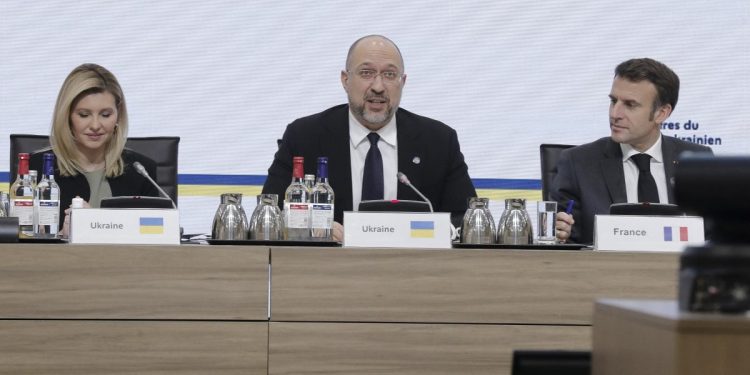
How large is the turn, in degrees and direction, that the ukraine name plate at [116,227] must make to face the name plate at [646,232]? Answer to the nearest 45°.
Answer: approximately 90° to its left

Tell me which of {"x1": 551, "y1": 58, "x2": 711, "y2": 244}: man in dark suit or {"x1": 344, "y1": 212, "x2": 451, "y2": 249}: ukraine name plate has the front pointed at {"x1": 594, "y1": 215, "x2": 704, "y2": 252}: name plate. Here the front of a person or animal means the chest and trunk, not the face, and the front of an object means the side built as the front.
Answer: the man in dark suit

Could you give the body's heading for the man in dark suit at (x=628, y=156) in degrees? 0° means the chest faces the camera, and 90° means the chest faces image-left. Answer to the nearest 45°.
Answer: approximately 0°

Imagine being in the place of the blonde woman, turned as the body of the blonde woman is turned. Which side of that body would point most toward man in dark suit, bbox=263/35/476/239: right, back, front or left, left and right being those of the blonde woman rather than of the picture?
left

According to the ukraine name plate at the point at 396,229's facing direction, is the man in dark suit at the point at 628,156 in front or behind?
behind

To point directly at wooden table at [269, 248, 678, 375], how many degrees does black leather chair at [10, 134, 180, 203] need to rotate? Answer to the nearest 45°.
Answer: approximately 45° to its left

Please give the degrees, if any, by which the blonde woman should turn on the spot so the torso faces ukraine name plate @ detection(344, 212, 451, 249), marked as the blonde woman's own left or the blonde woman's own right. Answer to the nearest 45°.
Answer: approximately 45° to the blonde woman's own left

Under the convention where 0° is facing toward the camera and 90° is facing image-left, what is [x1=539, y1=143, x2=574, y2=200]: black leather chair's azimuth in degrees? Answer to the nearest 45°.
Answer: approximately 0°

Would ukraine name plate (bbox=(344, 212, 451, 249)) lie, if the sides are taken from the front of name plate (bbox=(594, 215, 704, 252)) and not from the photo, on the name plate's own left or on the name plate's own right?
on the name plate's own right
